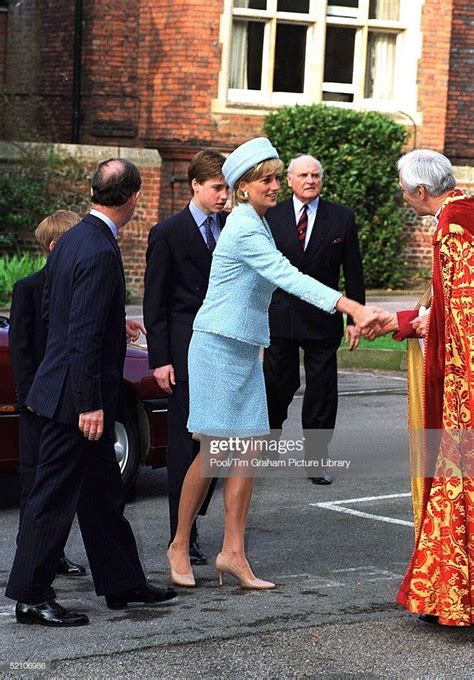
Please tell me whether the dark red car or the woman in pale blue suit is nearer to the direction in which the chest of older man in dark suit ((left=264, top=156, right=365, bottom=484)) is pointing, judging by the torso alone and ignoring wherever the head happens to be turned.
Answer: the woman in pale blue suit

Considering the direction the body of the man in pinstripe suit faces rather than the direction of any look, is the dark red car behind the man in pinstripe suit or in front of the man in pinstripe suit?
in front

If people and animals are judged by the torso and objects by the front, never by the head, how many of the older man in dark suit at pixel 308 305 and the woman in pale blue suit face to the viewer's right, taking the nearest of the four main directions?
1

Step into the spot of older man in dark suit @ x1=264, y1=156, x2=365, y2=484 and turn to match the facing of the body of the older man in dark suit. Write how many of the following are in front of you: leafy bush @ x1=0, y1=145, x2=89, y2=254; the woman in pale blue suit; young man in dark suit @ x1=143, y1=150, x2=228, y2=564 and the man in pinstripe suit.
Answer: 3

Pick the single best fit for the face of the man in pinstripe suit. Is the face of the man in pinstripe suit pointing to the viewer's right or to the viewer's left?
to the viewer's right

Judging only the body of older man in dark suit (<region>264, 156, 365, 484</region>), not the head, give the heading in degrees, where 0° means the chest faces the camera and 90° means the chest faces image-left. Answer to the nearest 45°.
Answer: approximately 0°

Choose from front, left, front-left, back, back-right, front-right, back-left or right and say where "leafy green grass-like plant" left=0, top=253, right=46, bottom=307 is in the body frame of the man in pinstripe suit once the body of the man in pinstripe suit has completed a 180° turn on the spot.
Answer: back-right

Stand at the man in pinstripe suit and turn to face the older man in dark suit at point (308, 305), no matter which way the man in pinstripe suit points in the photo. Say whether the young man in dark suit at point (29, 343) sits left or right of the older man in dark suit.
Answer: left

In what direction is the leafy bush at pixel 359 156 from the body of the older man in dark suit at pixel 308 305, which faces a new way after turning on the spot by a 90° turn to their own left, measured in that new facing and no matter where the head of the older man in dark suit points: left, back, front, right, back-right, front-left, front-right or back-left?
left

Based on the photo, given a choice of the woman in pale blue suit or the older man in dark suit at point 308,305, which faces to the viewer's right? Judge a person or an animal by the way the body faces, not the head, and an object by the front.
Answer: the woman in pale blue suit

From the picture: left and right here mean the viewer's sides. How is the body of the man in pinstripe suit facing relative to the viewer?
facing away from the viewer and to the right of the viewer

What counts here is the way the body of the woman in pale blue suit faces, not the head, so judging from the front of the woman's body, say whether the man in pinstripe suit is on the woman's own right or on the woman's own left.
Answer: on the woman's own right

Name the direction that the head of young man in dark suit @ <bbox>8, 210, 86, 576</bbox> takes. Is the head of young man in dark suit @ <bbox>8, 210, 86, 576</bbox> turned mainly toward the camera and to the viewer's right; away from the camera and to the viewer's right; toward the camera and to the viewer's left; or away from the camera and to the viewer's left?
away from the camera and to the viewer's right

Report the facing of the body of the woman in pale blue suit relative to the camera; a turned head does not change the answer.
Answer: to the viewer's right

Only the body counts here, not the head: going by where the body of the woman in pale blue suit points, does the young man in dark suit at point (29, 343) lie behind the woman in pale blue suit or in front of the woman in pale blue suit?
behind

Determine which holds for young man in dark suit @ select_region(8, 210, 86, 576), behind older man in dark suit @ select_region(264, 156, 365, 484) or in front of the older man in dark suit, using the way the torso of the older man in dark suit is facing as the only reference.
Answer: in front
